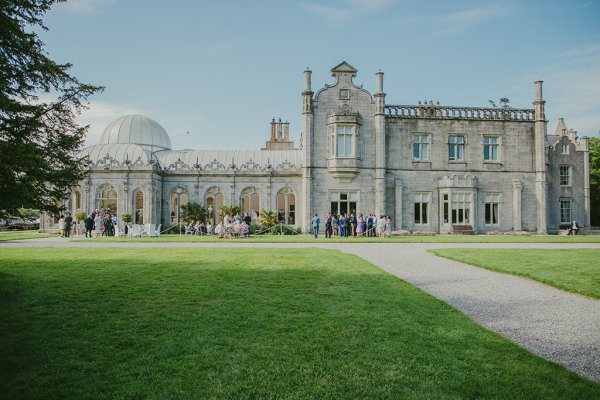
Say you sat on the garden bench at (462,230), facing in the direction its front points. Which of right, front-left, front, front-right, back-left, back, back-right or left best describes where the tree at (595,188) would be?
back-left

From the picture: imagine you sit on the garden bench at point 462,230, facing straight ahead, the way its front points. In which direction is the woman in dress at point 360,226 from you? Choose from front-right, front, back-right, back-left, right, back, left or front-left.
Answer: front-right

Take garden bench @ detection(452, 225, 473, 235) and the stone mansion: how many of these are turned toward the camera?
2

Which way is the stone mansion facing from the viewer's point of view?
toward the camera

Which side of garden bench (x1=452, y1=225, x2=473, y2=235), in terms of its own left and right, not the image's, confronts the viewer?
front

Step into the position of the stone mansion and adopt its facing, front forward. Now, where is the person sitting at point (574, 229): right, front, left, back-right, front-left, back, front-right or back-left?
left

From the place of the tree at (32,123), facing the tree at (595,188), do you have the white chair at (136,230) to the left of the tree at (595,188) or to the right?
left

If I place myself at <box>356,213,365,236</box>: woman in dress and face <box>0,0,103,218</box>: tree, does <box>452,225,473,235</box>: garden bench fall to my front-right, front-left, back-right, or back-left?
back-left

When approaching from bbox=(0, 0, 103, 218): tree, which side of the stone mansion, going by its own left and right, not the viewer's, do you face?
front

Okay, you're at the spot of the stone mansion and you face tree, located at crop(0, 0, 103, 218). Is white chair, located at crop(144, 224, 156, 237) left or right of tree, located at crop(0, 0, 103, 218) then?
right

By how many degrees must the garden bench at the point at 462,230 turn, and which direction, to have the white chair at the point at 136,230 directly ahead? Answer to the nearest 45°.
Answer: approximately 45° to its right
